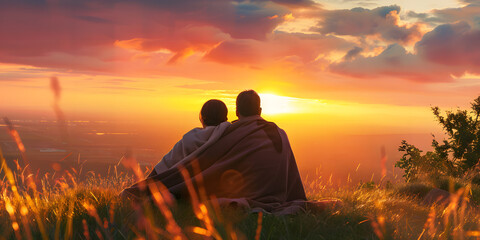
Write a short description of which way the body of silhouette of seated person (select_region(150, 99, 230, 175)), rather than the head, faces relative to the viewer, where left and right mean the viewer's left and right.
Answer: facing away from the viewer
